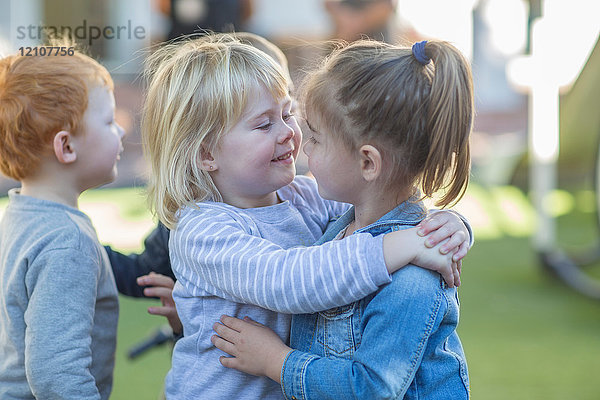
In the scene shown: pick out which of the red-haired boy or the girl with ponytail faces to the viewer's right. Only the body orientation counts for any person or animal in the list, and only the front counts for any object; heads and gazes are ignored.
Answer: the red-haired boy

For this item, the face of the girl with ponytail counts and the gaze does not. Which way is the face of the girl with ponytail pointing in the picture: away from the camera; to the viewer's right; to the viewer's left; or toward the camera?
to the viewer's left

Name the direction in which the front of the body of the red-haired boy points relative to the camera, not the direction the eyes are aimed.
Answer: to the viewer's right

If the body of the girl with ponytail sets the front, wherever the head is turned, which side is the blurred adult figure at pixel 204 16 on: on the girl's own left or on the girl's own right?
on the girl's own right

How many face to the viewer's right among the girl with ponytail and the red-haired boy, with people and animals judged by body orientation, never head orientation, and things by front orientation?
1

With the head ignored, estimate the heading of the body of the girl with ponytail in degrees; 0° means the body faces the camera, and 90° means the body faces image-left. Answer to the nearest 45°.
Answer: approximately 90°

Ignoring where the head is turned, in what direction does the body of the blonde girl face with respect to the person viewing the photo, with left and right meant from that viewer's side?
facing the viewer and to the right of the viewer

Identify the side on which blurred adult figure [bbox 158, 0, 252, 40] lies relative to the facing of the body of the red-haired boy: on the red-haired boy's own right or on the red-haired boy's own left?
on the red-haired boy's own left

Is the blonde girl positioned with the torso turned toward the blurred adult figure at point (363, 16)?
no

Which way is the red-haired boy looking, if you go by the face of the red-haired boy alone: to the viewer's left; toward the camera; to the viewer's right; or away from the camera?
to the viewer's right

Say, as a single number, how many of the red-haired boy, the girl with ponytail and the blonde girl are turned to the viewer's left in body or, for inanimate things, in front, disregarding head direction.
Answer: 1
